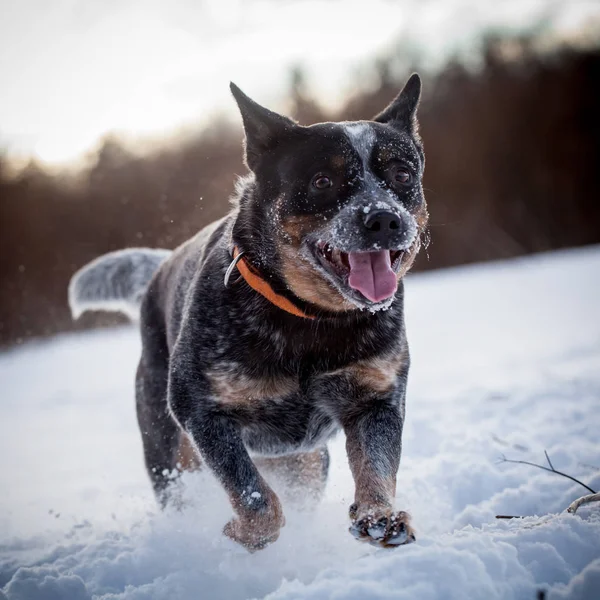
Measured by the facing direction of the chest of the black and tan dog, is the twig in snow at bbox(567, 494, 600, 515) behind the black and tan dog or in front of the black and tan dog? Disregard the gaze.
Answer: in front

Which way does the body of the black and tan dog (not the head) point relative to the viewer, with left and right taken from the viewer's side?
facing the viewer and to the right of the viewer
